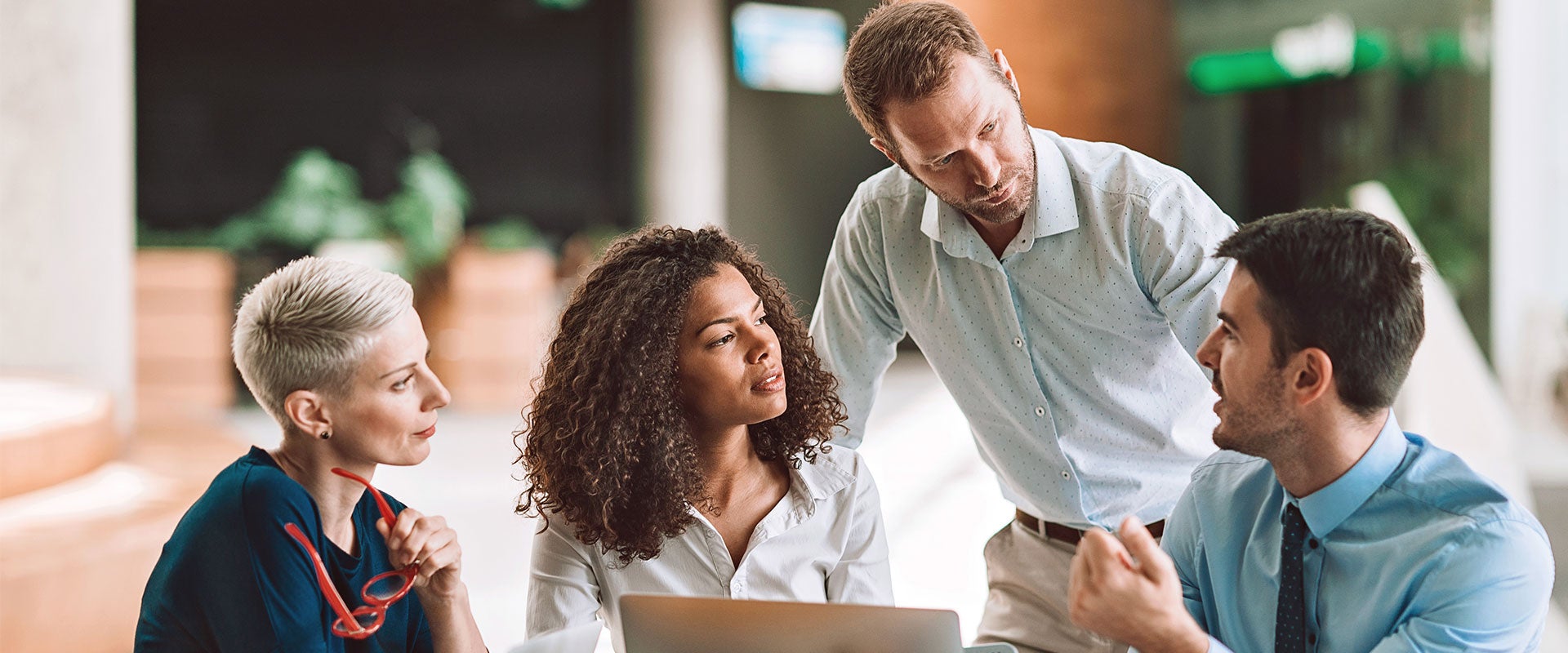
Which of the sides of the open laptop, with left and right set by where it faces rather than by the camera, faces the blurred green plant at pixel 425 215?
front

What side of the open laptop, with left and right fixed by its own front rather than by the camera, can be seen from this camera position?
back

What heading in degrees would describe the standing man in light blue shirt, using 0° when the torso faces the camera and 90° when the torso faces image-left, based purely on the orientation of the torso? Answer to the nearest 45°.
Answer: approximately 0°

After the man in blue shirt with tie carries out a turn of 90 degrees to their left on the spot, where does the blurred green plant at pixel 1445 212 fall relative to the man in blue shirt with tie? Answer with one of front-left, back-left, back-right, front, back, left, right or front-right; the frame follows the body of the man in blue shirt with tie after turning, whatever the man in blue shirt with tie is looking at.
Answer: back-left

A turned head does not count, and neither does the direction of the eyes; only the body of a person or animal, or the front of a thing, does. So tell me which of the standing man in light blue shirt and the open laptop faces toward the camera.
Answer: the standing man in light blue shirt

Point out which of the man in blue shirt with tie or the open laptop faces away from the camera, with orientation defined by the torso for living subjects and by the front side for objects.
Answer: the open laptop

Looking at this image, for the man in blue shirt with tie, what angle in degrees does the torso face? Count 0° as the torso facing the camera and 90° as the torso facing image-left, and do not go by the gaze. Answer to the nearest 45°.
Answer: approximately 45°

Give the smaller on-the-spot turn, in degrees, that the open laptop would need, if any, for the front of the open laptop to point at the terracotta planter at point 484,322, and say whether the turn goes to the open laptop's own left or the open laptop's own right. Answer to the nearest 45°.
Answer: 0° — it already faces it

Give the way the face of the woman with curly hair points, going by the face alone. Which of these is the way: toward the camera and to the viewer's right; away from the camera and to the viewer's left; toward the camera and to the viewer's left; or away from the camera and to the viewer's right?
toward the camera and to the viewer's right

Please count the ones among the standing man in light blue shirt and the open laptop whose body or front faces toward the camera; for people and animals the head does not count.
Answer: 1

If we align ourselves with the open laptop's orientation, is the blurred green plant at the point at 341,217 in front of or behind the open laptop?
in front

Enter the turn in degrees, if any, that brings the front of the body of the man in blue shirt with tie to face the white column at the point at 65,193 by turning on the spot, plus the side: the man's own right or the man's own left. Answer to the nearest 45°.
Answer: approximately 90° to the man's own right

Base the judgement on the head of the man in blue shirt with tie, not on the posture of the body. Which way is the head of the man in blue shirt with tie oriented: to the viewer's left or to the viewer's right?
to the viewer's left
